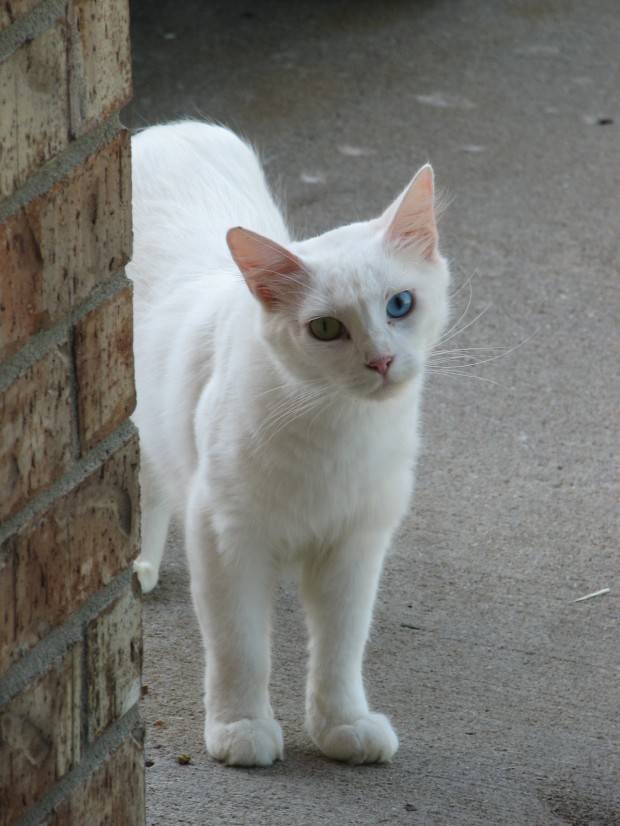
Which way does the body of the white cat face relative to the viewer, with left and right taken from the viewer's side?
facing the viewer and to the right of the viewer
